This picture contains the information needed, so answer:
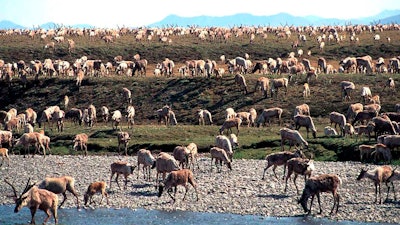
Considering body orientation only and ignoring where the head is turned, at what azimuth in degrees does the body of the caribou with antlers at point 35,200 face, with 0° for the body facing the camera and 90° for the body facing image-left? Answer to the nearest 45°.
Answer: approximately 45°
